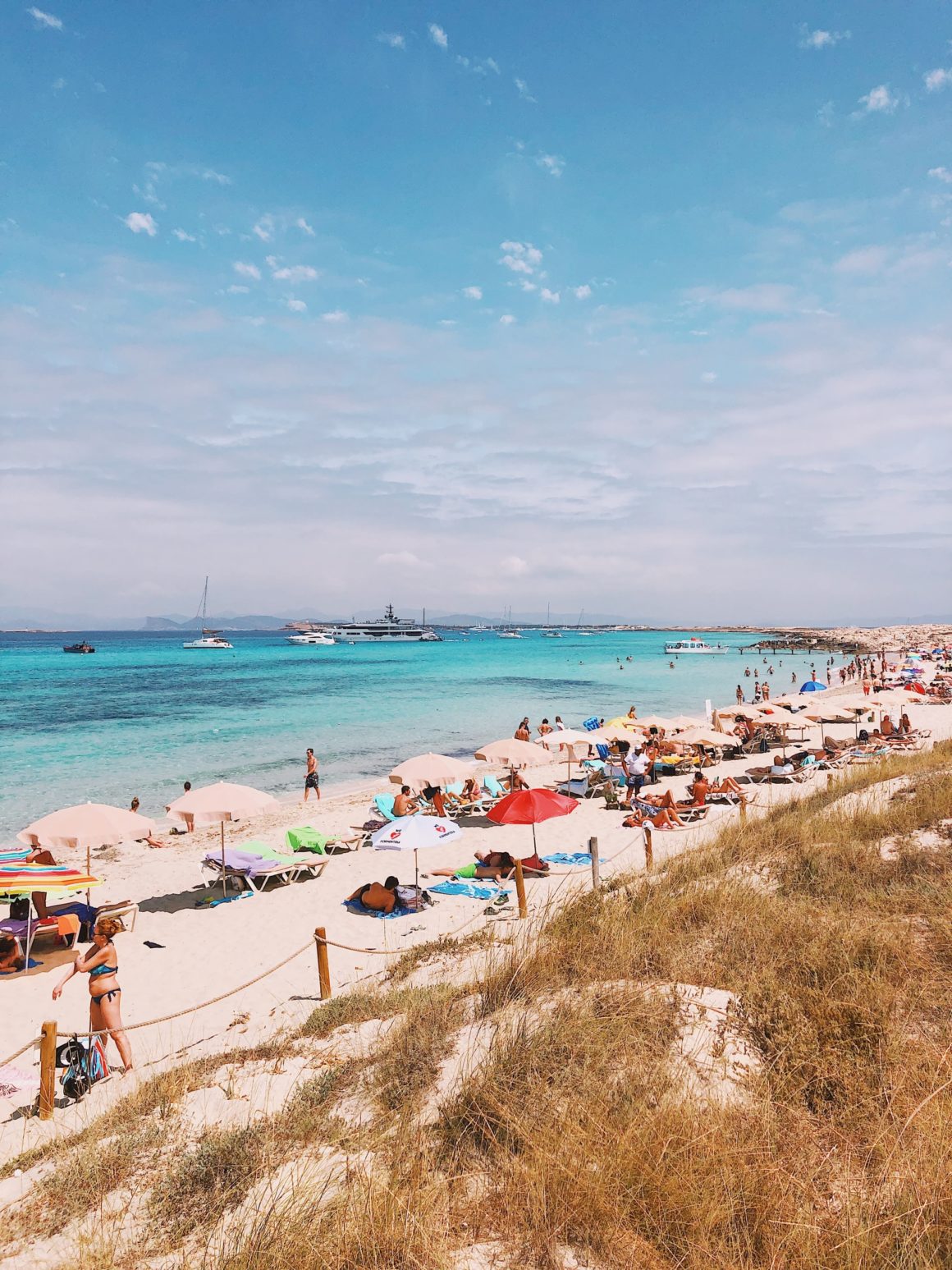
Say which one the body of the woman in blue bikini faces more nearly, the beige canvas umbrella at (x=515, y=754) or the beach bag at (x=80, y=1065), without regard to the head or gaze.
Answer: the beach bag

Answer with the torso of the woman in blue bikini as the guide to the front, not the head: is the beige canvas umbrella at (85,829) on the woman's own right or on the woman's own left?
on the woman's own right
